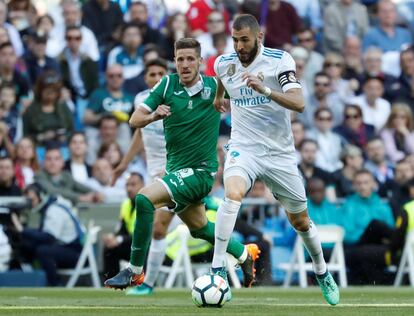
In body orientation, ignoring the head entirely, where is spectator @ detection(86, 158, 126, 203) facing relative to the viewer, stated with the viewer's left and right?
facing the viewer

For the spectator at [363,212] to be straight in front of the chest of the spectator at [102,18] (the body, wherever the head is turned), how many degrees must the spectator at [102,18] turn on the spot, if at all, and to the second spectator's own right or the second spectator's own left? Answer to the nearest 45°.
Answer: approximately 45° to the second spectator's own left

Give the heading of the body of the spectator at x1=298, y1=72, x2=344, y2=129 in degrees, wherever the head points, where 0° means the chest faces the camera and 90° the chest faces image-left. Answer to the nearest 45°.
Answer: approximately 0°

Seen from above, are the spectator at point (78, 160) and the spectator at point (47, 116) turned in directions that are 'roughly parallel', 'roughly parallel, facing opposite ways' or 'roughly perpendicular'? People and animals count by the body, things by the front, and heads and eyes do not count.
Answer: roughly parallel

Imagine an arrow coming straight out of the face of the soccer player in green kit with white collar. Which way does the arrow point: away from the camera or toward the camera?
toward the camera

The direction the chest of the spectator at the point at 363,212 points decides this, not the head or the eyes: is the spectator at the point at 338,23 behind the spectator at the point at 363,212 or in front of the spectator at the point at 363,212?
behind

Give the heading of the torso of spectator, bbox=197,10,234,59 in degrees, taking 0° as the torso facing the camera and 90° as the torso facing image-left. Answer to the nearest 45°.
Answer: approximately 0°

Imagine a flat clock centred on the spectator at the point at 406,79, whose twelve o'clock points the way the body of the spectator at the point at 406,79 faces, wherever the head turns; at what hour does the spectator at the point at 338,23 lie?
the spectator at the point at 338,23 is roughly at 4 o'clock from the spectator at the point at 406,79.

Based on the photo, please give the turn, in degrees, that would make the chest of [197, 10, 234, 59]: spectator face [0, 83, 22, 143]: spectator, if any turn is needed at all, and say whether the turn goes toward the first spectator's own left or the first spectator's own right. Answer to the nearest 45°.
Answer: approximately 45° to the first spectator's own right

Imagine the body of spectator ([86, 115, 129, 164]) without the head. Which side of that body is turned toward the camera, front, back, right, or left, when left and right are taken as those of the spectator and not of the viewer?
front
